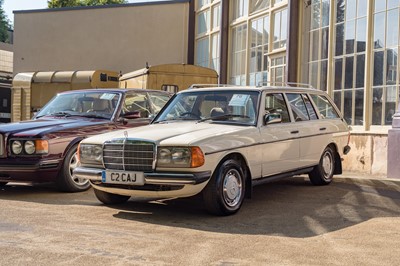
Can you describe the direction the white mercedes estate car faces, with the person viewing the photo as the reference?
facing the viewer and to the left of the viewer

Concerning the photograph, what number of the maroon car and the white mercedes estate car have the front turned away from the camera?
0

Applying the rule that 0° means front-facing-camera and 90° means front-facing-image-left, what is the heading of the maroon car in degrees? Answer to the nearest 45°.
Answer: approximately 45°

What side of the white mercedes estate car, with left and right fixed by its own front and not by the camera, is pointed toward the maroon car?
right

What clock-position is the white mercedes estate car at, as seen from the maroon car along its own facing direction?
The white mercedes estate car is roughly at 9 o'clock from the maroon car.
